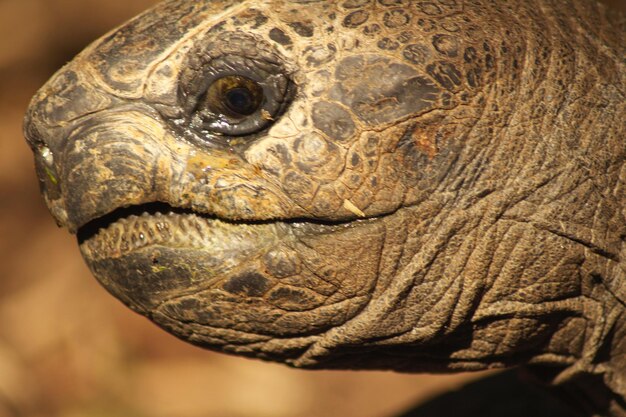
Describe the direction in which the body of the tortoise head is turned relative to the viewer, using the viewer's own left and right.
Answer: facing to the left of the viewer
